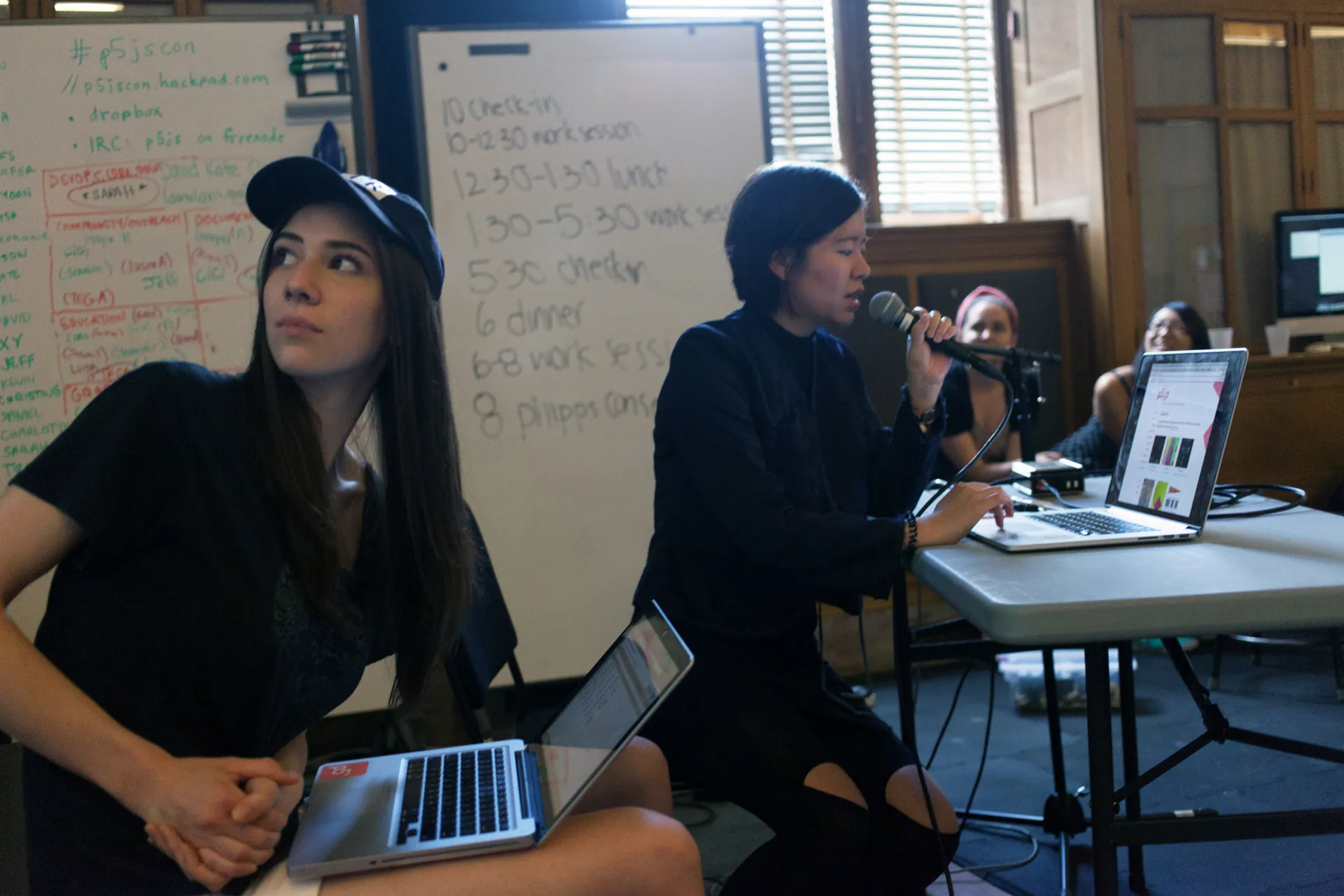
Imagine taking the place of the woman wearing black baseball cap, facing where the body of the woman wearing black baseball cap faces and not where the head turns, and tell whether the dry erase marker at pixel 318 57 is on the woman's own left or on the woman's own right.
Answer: on the woman's own left

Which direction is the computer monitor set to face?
toward the camera

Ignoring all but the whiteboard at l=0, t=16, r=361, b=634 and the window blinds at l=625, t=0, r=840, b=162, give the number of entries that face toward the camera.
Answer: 2

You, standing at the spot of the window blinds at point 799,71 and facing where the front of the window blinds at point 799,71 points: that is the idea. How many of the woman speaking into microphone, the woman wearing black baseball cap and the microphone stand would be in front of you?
3

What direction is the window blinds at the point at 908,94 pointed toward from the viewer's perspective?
toward the camera

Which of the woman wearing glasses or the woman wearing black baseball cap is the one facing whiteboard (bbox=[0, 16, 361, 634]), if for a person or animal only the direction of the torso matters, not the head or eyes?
the woman wearing glasses

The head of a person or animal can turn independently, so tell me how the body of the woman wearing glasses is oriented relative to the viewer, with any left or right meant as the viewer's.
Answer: facing the viewer and to the left of the viewer

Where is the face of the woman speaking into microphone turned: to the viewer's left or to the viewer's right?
to the viewer's right

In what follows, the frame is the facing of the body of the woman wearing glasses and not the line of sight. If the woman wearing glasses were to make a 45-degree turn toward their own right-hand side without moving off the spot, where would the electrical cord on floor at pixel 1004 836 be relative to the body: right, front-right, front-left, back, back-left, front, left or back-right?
left

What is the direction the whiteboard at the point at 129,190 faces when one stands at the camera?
facing the viewer

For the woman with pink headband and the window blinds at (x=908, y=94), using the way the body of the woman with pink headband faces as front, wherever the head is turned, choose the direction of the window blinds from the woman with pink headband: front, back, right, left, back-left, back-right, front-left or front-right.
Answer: back

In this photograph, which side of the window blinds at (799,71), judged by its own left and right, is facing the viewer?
front
